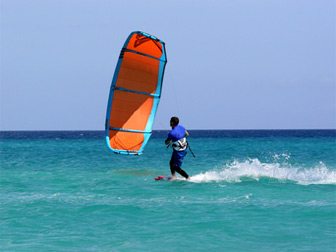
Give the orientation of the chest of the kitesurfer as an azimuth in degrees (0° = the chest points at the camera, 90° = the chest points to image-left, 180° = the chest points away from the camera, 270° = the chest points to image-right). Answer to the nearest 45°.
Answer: approximately 135°

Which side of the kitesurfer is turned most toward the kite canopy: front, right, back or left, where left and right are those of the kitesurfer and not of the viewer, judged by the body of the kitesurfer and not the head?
front
